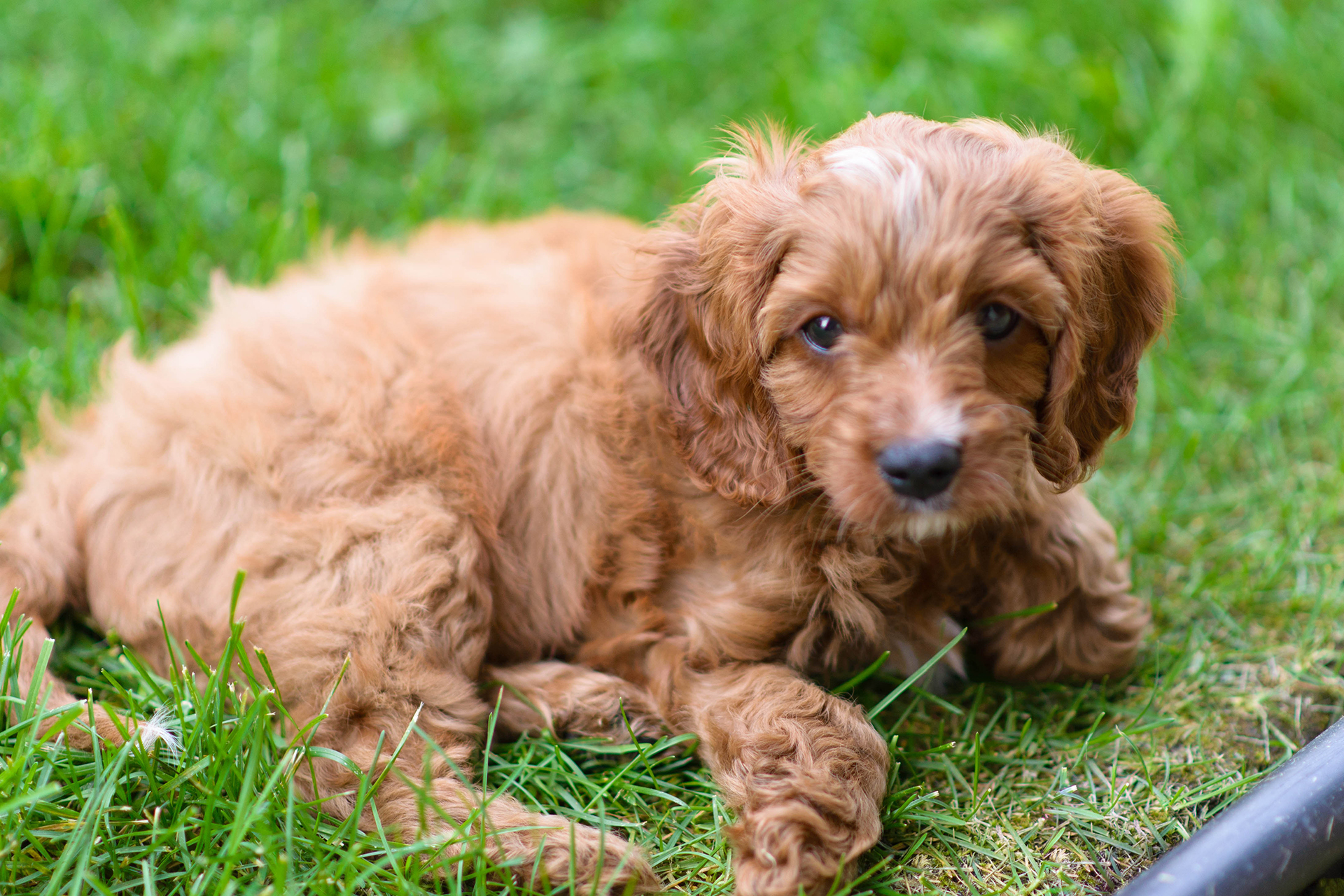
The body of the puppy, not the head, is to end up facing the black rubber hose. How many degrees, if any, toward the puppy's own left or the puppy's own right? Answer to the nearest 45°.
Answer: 0° — it already faces it

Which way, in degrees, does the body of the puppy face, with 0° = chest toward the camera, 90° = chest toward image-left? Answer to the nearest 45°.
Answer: approximately 315°
